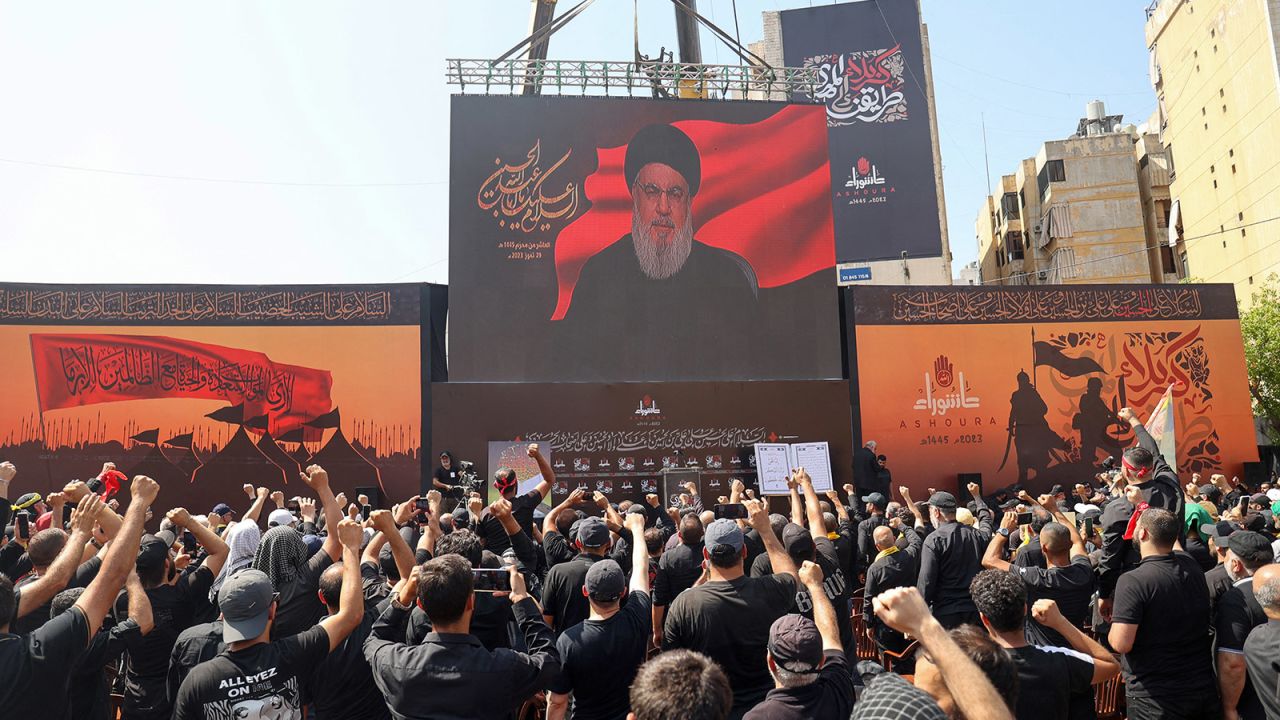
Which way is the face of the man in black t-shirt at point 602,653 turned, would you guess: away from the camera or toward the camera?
away from the camera

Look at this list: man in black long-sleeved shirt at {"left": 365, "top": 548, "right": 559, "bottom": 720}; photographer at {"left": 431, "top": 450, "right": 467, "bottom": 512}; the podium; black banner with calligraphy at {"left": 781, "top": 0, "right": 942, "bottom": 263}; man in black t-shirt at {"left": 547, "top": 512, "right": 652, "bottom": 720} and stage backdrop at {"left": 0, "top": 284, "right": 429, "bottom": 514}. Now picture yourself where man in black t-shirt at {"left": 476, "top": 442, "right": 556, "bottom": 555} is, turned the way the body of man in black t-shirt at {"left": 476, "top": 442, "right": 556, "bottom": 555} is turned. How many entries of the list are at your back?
2

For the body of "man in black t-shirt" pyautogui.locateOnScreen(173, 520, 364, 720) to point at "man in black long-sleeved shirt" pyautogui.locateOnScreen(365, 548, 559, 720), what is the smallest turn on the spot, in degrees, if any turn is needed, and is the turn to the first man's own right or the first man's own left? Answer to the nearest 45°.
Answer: approximately 135° to the first man's own right

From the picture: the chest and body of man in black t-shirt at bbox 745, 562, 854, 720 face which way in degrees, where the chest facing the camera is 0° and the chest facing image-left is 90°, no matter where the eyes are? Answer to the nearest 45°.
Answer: approximately 180°

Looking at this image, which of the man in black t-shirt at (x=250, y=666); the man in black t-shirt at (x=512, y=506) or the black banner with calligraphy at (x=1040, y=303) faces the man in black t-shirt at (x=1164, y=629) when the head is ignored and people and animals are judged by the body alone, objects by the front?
the black banner with calligraphy

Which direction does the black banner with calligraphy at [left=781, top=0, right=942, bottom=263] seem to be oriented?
toward the camera

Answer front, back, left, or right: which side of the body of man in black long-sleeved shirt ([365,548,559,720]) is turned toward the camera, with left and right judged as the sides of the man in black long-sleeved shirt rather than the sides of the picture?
back

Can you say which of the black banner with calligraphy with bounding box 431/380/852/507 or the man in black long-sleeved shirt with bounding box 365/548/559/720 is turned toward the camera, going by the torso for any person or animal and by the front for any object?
the black banner with calligraphy

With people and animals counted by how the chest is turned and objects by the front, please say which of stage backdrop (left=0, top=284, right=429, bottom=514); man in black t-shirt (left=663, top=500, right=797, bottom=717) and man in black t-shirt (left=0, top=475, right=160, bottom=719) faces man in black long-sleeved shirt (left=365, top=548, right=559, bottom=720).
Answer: the stage backdrop

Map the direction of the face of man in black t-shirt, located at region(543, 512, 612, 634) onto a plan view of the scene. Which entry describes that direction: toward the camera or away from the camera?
away from the camera

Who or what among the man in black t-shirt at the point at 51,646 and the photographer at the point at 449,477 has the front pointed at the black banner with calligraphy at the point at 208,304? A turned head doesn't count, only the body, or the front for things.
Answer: the man in black t-shirt

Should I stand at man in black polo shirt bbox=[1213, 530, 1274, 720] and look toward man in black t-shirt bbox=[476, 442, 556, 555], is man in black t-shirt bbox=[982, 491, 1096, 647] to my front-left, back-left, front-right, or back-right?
front-right

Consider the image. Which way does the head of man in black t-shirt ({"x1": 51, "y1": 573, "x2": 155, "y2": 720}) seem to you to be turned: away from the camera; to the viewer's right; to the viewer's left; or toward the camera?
away from the camera

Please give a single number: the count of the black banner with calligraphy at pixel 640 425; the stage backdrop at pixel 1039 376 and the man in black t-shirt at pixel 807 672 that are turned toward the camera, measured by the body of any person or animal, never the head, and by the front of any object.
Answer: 2

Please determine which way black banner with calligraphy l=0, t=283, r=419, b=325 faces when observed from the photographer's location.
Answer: facing the viewer

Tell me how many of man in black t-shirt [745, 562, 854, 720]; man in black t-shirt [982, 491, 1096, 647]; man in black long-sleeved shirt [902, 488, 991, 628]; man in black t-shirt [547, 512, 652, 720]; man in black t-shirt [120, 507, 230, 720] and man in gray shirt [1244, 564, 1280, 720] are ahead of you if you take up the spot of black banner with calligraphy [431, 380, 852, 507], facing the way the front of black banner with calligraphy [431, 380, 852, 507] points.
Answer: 6

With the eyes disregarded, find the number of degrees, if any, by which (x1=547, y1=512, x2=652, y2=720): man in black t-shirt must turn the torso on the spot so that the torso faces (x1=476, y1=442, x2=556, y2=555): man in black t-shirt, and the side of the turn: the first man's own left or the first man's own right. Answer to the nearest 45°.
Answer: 0° — they already face them

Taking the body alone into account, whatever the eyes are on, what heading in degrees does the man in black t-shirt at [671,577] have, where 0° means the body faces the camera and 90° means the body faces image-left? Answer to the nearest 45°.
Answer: approximately 180°

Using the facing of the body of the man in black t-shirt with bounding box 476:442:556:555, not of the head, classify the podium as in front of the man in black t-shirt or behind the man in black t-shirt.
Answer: in front

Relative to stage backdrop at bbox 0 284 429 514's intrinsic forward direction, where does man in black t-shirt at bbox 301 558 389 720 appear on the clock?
The man in black t-shirt is roughly at 12 o'clock from the stage backdrop.

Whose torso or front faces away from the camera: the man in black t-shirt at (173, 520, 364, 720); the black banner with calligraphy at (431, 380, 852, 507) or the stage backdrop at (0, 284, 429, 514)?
the man in black t-shirt

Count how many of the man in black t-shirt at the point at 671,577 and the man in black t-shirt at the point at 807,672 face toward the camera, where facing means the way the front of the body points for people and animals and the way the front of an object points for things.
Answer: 0

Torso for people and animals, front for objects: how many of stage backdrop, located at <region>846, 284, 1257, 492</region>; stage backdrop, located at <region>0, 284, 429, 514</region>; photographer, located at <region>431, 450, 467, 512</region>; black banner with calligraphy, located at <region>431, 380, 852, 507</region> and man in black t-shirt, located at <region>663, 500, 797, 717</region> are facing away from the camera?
1

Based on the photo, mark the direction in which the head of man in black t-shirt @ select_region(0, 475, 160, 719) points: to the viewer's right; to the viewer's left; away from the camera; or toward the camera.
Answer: away from the camera
